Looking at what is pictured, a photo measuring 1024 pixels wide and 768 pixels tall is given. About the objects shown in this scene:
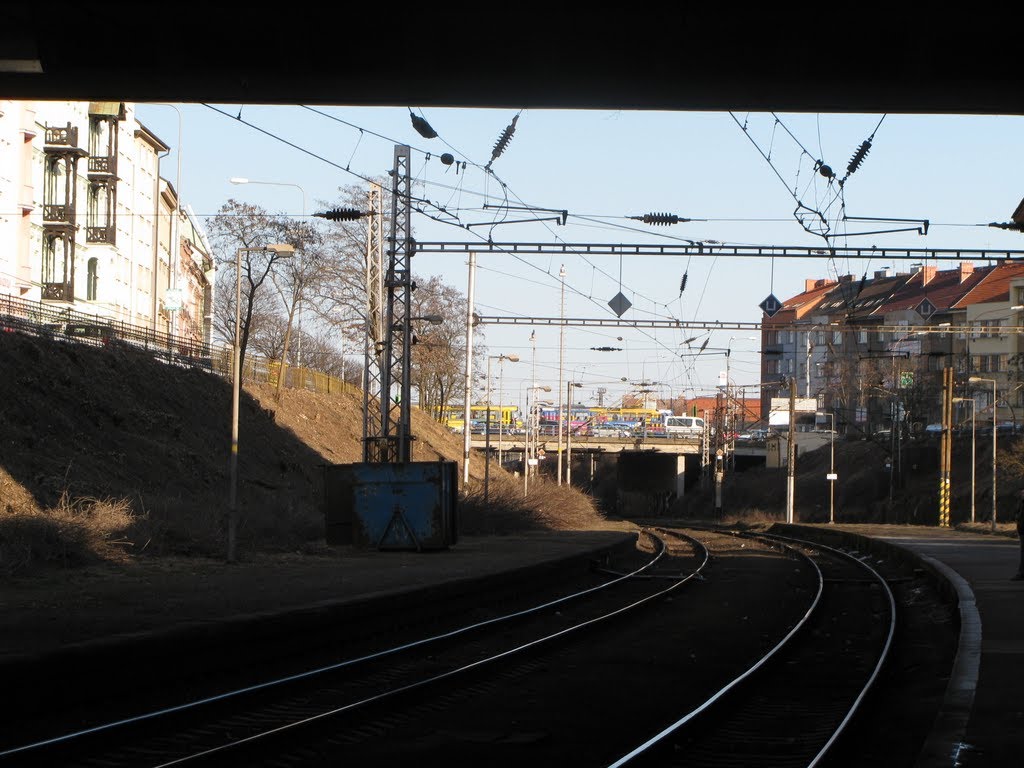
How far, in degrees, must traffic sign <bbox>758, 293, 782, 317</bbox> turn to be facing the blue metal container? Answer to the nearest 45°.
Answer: approximately 45° to its right

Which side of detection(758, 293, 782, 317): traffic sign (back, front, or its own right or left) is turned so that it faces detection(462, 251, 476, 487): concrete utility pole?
right

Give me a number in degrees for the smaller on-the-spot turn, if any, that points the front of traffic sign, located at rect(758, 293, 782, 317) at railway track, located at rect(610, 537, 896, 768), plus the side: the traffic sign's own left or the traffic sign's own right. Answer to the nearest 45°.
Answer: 0° — it already faces it

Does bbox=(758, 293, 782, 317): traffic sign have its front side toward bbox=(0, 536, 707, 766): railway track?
yes

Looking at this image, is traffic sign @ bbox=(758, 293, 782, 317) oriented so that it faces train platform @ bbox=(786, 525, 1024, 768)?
yes

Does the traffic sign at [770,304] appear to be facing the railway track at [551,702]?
yes

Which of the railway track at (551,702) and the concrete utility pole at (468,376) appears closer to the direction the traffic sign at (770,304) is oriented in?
the railway track

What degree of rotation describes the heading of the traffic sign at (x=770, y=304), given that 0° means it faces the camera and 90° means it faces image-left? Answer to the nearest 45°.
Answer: approximately 0°
